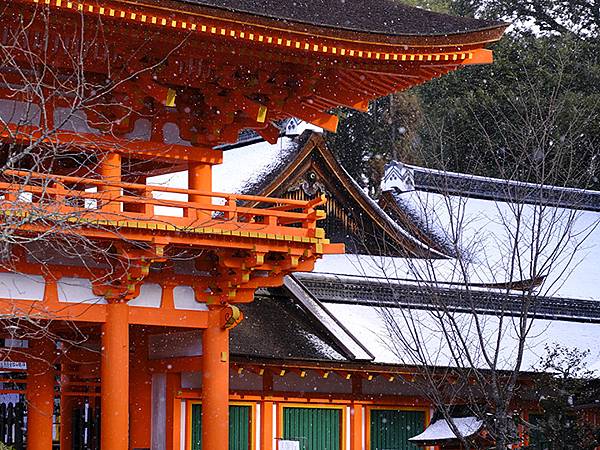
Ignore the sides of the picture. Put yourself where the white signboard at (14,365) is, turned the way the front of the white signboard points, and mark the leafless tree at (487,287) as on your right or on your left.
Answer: on your left

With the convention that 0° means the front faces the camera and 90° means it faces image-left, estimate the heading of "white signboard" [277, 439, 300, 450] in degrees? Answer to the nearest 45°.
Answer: approximately 0°

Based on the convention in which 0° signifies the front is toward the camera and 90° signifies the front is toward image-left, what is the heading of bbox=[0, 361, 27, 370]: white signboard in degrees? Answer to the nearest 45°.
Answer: approximately 0°

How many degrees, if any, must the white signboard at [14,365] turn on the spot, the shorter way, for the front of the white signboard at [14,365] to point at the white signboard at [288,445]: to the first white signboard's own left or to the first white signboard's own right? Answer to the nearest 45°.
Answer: approximately 90° to the first white signboard's own left

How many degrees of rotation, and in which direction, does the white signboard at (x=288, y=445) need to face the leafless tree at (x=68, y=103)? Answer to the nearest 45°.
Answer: approximately 45° to its right

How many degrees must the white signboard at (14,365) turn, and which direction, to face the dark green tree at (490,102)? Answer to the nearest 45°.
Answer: approximately 135° to its left

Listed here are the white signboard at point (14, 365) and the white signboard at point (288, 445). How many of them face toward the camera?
2
